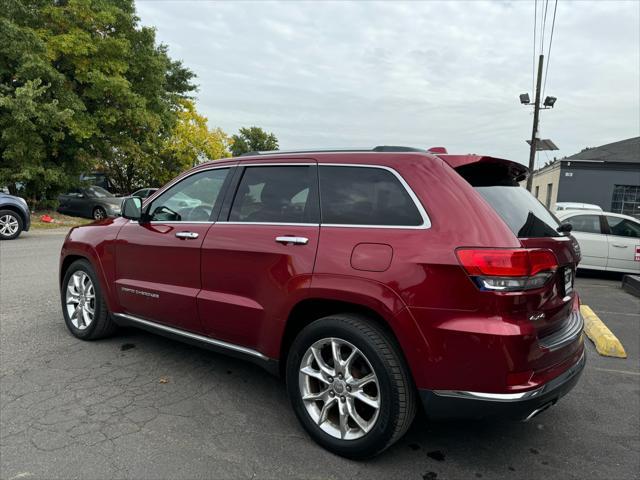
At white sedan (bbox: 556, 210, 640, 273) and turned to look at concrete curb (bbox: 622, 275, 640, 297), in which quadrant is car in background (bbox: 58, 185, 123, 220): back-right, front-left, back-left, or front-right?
back-right

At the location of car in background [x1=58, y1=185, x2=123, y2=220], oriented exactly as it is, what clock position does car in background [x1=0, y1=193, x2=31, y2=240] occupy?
car in background [x1=0, y1=193, x2=31, y2=240] is roughly at 2 o'clock from car in background [x1=58, y1=185, x2=123, y2=220].

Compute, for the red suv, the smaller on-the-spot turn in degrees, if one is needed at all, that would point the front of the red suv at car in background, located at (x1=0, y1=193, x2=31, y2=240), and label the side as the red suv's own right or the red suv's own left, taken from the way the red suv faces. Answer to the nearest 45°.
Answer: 0° — it already faces it

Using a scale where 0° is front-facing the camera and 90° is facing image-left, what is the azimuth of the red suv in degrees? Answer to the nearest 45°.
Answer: approximately 135°

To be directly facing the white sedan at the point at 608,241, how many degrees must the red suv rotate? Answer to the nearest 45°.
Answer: approximately 90° to its right

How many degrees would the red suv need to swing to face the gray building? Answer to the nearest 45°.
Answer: approximately 90° to its right

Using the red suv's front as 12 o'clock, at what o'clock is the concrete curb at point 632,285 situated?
The concrete curb is roughly at 3 o'clock from the red suv.

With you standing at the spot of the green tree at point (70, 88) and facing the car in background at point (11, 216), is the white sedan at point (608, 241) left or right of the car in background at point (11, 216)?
left
